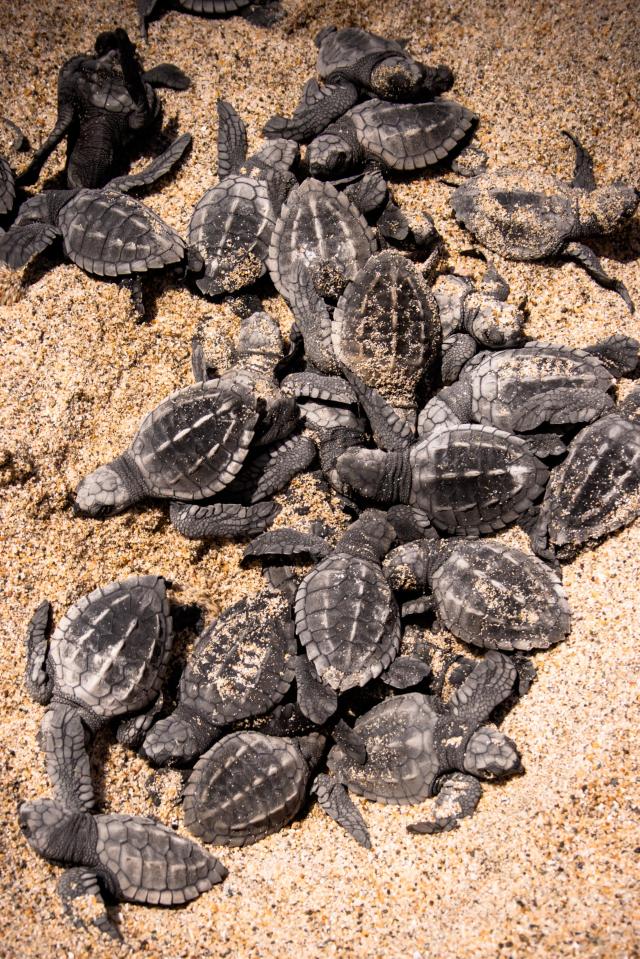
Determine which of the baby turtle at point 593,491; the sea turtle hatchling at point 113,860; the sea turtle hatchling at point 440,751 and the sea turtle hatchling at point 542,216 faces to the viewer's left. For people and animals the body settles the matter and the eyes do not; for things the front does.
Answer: the sea turtle hatchling at point 113,860

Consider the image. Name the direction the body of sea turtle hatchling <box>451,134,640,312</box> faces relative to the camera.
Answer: to the viewer's right

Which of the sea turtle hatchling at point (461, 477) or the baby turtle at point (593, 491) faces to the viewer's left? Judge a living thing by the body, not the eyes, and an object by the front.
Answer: the sea turtle hatchling

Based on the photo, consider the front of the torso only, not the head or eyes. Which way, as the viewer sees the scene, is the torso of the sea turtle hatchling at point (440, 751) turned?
to the viewer's right

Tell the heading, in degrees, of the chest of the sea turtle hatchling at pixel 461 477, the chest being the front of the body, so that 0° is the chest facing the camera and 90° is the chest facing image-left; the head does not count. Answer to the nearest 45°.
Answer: approximately 90°

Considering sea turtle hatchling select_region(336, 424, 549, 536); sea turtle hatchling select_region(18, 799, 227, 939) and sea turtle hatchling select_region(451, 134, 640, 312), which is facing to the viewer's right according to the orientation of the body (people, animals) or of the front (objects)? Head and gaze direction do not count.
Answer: sea turtle hatchling select_region(451, 134, 640, 312)

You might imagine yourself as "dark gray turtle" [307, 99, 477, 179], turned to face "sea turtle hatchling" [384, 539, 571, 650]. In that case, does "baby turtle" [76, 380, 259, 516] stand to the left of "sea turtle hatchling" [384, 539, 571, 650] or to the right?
right

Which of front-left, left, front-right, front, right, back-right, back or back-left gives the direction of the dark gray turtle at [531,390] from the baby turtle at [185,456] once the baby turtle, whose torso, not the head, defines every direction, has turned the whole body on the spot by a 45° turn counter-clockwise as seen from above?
left

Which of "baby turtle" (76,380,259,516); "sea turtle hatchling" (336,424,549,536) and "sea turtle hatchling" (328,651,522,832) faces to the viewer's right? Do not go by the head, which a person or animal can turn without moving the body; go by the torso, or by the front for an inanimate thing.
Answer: "sea turtle hatchling" (328,651,522,832)

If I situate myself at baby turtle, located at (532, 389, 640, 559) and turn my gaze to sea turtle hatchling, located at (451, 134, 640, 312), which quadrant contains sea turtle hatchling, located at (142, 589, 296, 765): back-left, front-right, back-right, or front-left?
back-left

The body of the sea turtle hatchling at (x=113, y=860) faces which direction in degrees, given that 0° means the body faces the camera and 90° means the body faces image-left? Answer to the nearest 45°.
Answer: approximately 90°

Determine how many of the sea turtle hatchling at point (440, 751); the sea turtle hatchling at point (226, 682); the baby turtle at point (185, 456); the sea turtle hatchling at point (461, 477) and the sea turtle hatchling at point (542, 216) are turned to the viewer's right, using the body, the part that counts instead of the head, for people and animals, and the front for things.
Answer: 2
